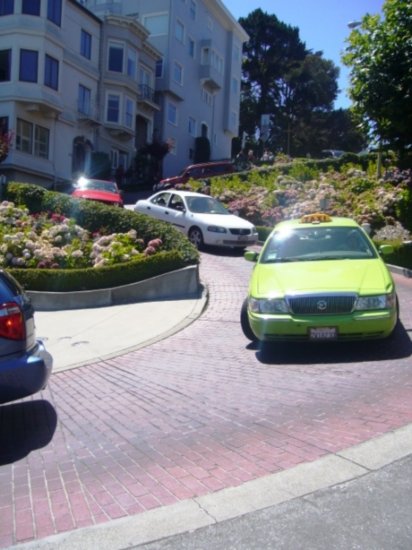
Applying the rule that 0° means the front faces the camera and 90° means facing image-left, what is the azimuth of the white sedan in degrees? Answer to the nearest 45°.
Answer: approximately 315°

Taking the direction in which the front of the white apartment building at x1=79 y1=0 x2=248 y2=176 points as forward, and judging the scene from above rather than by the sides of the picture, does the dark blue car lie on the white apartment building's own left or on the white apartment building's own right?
on the white apartment building's own right

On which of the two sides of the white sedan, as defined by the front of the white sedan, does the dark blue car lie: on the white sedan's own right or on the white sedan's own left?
on the white sedan's own right

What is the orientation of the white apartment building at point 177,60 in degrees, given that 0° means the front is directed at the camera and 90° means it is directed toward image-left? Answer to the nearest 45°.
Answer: approximately 315°

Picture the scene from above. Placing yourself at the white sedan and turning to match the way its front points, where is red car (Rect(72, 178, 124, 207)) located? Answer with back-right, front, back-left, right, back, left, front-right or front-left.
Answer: back

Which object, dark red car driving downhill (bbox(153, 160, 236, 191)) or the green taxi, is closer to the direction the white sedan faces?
the green taxi

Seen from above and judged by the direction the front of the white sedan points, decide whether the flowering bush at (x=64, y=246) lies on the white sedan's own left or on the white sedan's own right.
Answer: on the white sedan's own right

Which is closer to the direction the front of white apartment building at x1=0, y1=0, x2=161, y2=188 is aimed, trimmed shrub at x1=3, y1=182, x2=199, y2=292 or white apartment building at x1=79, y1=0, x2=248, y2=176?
the trimmed shrub

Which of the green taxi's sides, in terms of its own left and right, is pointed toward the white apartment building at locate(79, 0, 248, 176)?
back

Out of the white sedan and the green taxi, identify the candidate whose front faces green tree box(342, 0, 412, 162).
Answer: the white sedan
